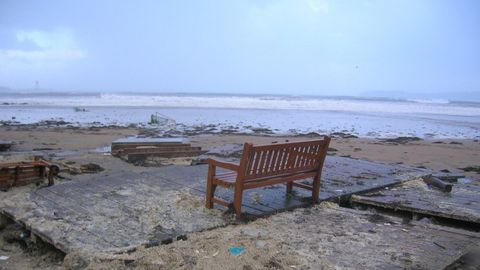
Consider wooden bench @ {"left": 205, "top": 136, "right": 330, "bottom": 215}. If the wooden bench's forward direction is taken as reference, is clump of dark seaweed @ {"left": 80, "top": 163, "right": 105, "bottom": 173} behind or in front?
in front

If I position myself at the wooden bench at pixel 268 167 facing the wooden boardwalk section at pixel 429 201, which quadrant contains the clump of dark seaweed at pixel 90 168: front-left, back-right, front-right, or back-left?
back-left

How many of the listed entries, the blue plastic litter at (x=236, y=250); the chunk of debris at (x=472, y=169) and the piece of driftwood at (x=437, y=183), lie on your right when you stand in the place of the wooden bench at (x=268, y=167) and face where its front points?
2

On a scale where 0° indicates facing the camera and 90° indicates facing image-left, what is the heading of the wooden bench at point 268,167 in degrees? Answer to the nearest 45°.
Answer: approximately 135°

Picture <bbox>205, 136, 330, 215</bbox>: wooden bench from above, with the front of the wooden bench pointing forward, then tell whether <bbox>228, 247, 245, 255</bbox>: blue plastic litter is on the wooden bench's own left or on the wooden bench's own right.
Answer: on the wooden bench's own left

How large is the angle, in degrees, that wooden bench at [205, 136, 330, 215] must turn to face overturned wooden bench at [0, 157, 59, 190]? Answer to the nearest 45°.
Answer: approximately 45° to its left
